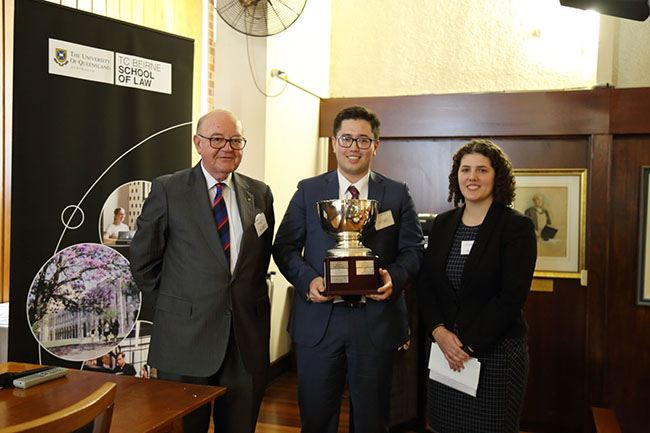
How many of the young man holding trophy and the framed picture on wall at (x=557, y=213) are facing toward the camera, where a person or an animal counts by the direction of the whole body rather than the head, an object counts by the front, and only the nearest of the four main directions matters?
2

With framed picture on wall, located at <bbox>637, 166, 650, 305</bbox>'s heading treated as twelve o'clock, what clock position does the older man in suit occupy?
The older man in suit is roughly at 1 o'clock from the framed picture on wall.

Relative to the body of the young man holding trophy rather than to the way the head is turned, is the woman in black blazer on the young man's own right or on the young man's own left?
on the young man's own left

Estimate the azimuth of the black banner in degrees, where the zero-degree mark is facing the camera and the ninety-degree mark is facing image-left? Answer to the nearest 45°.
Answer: approximately 315°

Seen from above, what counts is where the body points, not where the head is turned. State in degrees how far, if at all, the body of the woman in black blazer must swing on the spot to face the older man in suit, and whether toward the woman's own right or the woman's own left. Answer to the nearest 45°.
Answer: approximately 45° to the woman's own right
